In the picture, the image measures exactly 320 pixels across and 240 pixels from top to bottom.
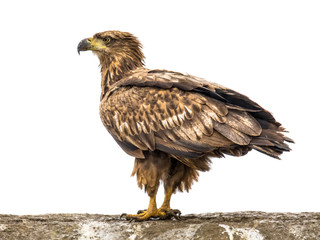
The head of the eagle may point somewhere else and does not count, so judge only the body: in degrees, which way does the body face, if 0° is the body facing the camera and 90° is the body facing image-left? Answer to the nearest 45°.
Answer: approximately 90°
